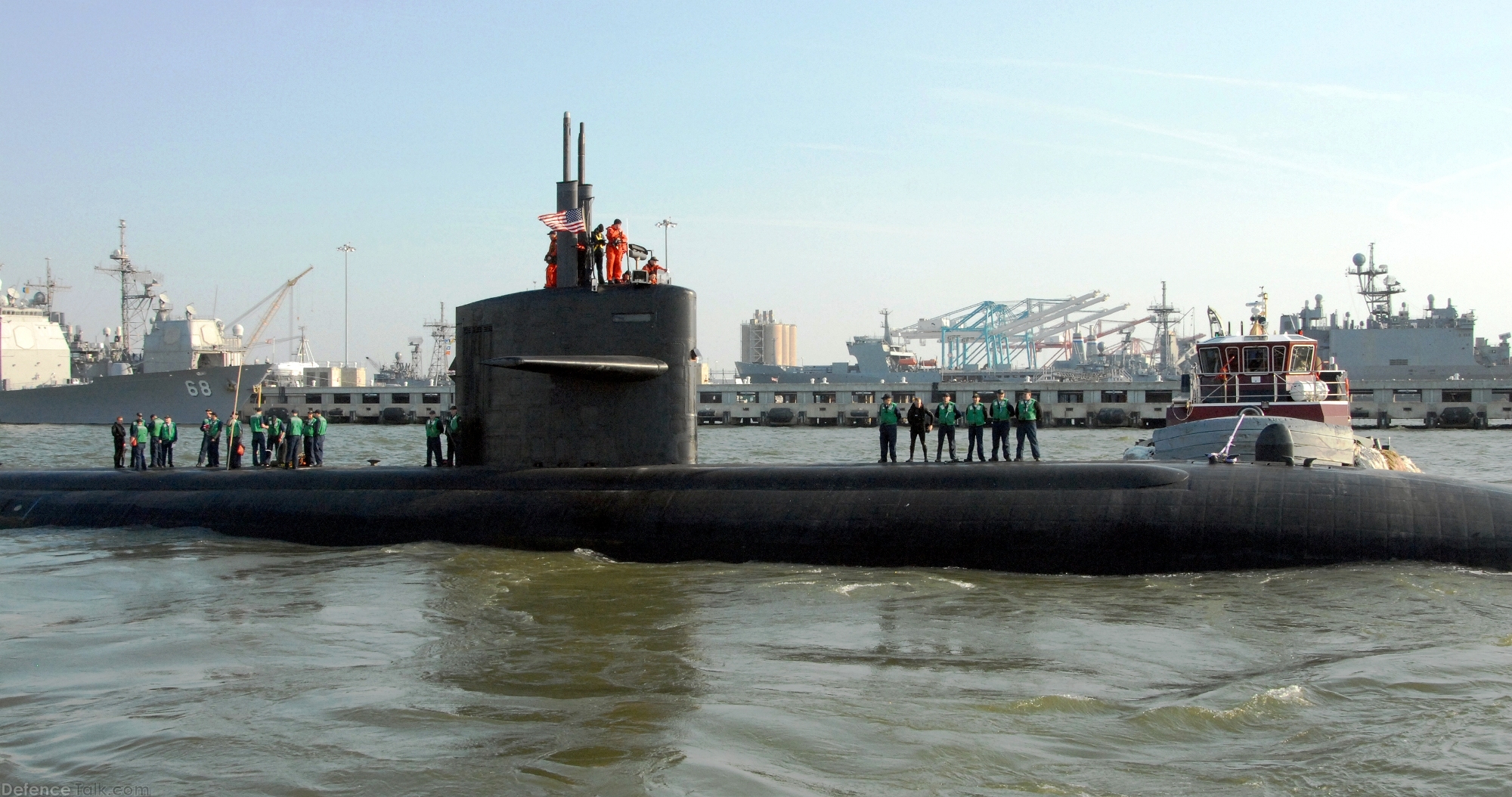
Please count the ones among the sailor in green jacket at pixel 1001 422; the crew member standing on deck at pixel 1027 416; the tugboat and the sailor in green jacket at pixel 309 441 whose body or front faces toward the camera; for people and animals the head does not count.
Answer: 4

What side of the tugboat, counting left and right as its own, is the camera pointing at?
front

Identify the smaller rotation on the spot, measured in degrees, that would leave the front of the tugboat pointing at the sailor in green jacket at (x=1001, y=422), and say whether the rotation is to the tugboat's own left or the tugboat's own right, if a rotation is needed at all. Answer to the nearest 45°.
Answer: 0° — it already faces them

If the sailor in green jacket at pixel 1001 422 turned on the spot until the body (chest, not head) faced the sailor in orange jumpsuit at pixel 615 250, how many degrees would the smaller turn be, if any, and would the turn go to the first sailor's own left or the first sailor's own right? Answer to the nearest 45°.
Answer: approximately 45° to the first sailor's own right

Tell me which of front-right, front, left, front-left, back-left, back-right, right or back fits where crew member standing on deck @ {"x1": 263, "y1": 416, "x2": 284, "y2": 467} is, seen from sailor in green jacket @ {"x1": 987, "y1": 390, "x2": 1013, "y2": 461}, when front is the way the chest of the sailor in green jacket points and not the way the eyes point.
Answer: right

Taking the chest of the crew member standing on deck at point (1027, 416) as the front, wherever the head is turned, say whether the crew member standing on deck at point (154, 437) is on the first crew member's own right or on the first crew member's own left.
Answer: on the first crew member's own right

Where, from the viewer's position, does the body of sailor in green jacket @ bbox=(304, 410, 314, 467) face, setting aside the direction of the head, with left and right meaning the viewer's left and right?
facing the viewer

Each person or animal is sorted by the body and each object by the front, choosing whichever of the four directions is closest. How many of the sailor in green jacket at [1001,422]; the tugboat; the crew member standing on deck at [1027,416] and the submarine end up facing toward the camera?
3

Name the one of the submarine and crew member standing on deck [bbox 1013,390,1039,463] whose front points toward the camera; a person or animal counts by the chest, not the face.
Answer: the crew member standing on deck

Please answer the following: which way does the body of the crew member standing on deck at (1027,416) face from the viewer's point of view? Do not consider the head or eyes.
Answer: toward the camera

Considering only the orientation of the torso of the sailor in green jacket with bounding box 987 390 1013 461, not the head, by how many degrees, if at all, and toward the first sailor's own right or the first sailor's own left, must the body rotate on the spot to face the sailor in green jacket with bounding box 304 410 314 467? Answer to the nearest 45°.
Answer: approximately 90° to the first sailor's own right

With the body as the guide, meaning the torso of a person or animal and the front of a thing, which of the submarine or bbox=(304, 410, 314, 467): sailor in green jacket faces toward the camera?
the sailor in green jacket
